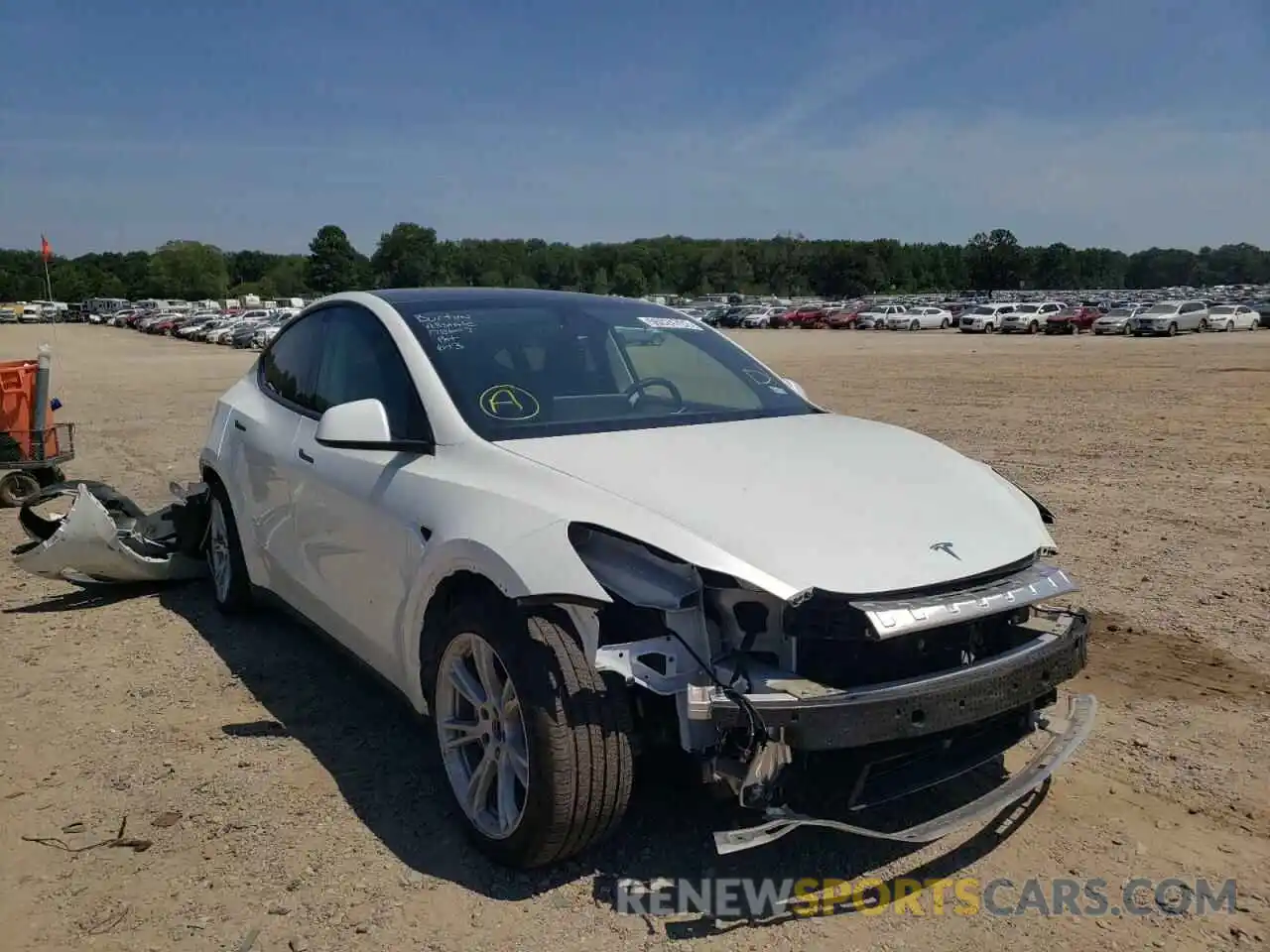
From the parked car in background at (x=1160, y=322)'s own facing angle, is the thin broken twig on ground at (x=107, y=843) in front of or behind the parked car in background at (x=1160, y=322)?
in front

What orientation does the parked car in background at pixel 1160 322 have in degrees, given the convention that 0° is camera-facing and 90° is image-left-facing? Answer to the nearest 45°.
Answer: approximately 45°

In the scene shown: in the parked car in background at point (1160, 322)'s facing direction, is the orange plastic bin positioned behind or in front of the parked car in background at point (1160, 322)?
in front

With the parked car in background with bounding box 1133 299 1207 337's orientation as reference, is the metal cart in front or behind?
in front
